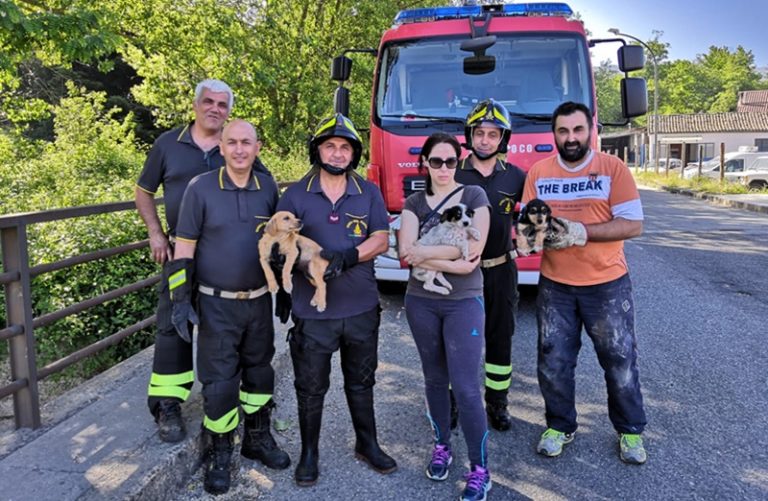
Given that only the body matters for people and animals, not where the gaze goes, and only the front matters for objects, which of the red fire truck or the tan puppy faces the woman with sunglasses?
the red fire truck

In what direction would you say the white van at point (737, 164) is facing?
to the viewer's left

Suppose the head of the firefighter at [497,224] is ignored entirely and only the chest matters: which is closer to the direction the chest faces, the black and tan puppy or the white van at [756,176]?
the black and tan puppy

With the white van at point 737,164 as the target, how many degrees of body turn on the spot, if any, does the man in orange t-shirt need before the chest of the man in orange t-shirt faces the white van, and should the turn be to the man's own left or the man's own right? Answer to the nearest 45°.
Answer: approximately 180°

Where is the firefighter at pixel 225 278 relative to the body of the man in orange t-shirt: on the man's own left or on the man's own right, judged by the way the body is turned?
on the man's own right

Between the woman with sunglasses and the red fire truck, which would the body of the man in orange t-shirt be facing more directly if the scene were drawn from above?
the woman with sunglasses

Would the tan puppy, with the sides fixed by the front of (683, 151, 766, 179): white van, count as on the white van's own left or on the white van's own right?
on the white van's own left

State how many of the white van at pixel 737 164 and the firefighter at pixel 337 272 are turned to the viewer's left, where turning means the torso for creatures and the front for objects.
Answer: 1

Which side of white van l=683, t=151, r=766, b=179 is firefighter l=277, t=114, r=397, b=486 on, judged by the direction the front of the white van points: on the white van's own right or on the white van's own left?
on the white van's own left
